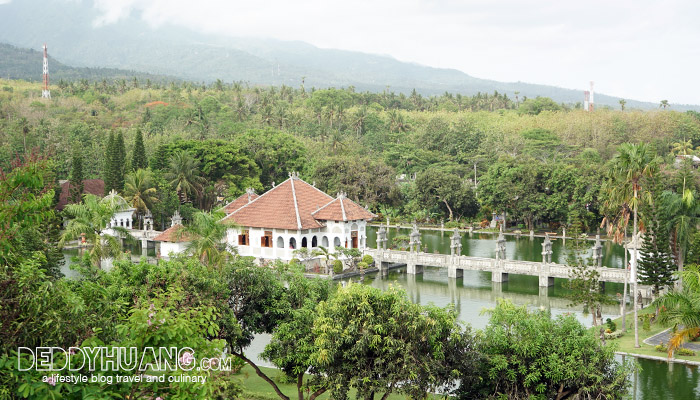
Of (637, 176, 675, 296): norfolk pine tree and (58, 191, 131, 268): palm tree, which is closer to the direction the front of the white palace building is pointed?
the norfolk pine tree

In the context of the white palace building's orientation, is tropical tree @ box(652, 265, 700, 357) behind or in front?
in front

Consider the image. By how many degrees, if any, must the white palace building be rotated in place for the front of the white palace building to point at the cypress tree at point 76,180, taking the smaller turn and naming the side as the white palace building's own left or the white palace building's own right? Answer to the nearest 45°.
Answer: approximately 180°

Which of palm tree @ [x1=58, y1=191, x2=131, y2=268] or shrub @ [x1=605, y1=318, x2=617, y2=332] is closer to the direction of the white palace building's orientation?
the shrub

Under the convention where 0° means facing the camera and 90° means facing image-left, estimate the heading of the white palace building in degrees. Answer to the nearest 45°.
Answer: approximately 315°

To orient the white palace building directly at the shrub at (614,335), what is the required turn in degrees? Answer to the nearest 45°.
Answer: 0° — it already faces it

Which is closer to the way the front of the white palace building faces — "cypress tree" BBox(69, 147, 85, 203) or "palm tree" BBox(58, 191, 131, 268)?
the palm tree

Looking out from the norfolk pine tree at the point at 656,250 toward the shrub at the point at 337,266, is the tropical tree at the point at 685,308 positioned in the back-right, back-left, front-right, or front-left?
back-left

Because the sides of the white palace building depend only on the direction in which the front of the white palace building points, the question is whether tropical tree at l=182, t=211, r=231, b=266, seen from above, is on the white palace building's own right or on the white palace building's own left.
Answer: on the white palace building's own right

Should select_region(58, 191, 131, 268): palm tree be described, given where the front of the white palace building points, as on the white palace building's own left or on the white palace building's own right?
on the white palace building's own right

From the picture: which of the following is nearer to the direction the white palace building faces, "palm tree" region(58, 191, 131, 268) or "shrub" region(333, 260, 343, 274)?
the shrub
